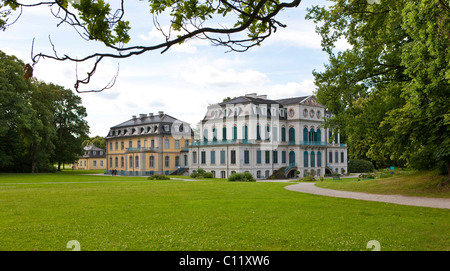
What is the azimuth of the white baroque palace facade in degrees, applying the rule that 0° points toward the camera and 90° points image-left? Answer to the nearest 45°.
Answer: approximately 315°

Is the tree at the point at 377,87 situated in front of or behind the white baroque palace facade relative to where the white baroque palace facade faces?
in front
